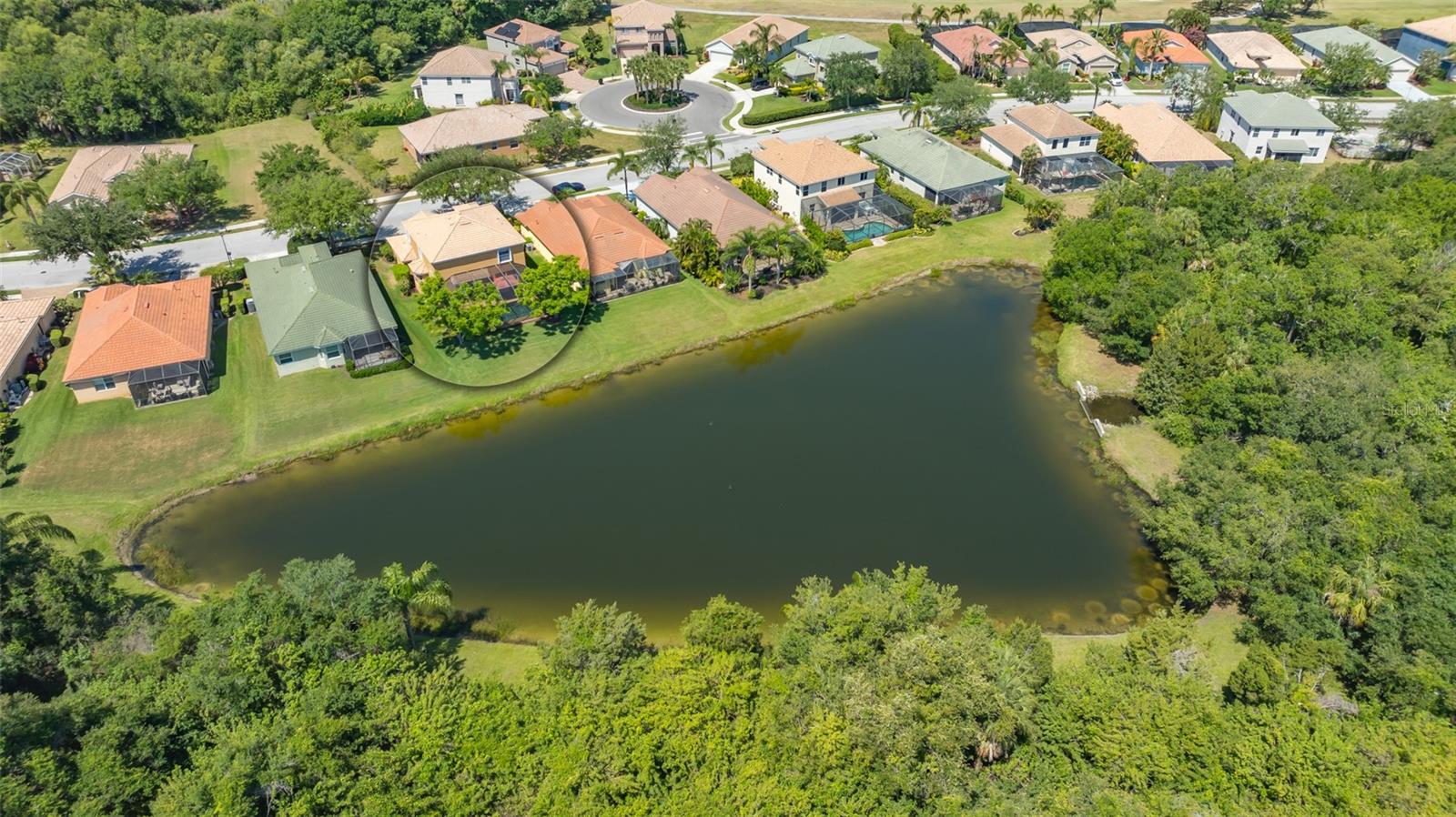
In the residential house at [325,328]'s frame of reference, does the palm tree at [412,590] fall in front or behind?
behind

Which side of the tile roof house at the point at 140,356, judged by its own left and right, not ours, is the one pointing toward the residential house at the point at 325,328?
right

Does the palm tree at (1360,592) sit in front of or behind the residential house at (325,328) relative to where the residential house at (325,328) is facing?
behind

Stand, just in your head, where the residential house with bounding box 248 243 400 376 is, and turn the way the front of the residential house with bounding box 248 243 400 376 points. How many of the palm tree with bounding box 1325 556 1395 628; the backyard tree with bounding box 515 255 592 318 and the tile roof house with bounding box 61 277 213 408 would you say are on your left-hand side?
1

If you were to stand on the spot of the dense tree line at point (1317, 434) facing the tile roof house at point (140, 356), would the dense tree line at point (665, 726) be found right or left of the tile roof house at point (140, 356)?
left

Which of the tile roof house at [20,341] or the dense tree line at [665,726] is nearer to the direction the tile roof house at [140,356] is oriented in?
the tile roof house

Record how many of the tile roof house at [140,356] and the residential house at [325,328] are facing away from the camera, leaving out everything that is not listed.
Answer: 2

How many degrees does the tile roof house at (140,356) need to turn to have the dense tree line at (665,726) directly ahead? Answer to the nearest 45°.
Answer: approximately 180°

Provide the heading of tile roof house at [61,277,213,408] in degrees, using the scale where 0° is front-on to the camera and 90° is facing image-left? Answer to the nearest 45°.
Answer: approximately 180°

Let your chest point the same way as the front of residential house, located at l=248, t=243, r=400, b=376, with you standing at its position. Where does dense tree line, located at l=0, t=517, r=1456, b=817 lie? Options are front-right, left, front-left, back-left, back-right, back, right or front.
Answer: back

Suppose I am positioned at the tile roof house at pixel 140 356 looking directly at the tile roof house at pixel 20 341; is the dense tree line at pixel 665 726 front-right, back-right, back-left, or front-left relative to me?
back-left

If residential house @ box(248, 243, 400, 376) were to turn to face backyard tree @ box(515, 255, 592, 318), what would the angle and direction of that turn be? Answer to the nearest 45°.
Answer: approximately 90° to its right

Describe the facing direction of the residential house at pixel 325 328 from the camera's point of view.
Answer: facing away from the viewer
